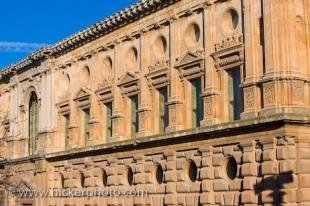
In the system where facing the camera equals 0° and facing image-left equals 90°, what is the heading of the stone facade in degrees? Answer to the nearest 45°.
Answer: approximately 45°
